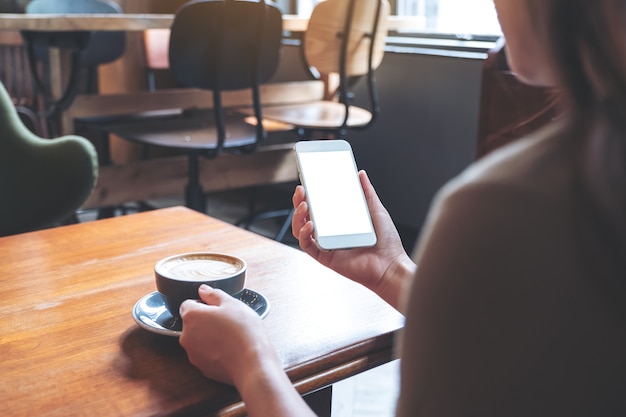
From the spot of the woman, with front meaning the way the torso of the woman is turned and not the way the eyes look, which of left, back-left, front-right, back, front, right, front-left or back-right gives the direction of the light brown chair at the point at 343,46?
front-right

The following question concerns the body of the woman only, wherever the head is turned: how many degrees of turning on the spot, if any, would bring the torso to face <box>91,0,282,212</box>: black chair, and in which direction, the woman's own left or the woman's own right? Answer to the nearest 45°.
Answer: approximately 45° to the woman's own right

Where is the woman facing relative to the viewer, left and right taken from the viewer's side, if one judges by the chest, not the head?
facing away from the viewer and to the left of the viewer

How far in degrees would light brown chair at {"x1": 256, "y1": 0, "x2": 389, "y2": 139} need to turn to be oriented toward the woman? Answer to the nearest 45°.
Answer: approximately 135° to its left

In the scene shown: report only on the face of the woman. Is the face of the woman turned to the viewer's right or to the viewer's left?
to the viewer's left
